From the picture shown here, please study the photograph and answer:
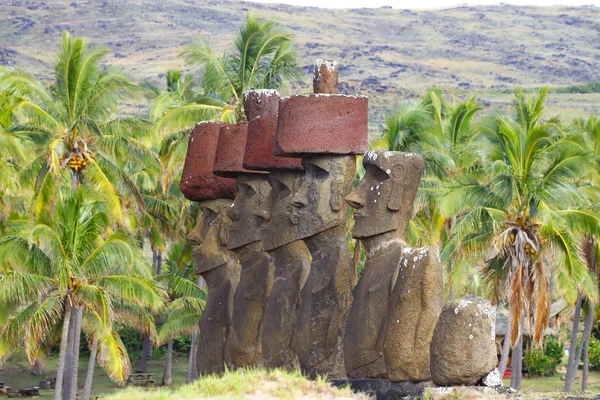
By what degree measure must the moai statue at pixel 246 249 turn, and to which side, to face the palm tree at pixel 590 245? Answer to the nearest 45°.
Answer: approximately 135° to its right

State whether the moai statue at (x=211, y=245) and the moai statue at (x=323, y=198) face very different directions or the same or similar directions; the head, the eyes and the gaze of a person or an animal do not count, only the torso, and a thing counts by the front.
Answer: same or similar directions

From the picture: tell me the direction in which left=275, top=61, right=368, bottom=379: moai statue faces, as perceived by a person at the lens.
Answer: facing to the left of the viewer

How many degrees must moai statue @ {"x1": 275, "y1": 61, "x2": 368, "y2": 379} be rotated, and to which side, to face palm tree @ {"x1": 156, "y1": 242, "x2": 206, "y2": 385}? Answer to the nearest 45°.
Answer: approximately 90° to its right

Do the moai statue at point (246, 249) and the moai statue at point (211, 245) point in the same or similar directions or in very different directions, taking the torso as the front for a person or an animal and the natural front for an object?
same or similar directions

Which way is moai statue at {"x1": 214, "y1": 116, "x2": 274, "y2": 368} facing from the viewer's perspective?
to the viewer's left

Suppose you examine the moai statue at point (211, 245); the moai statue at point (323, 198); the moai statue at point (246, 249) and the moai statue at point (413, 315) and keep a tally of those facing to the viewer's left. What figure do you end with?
4

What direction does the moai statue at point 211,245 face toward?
to the viewer's left

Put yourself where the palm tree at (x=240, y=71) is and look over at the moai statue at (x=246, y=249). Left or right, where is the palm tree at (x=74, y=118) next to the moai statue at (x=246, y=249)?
right

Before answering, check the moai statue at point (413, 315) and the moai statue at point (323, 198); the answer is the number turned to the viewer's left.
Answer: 2

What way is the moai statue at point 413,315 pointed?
to the viewer's left

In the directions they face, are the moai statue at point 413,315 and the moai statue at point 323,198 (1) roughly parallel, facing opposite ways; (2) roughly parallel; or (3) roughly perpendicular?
roughly parallel

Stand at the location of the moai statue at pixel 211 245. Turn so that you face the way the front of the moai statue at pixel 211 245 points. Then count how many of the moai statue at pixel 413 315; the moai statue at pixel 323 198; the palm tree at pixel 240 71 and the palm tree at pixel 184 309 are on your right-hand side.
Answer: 2
